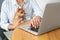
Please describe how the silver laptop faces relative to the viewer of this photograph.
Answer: facing away from the viewer and to the left of the viewer
